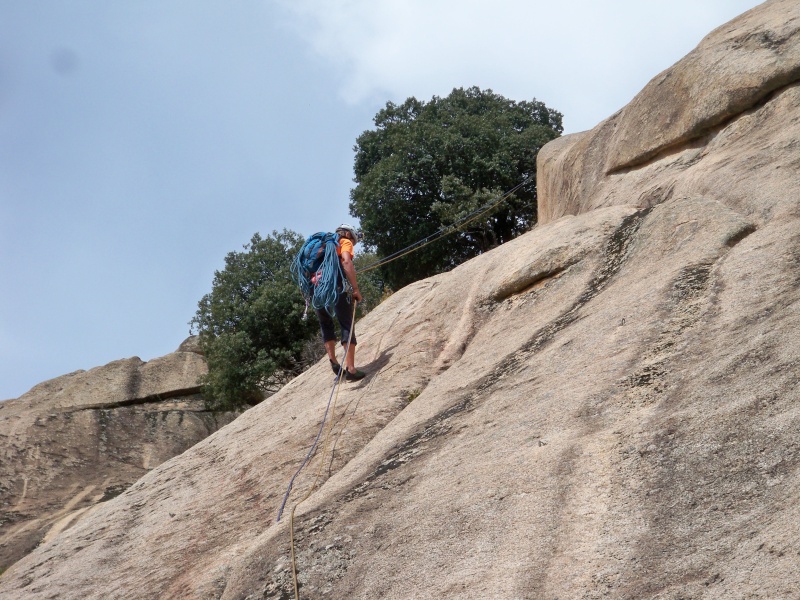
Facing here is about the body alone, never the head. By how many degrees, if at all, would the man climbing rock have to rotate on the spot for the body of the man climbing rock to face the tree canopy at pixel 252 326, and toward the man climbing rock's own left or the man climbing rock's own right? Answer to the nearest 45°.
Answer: approximately 90° to the man climbing rock's own left

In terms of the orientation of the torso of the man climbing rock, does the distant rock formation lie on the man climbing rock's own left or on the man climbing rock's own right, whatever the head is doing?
on the man climbing rock's own left
